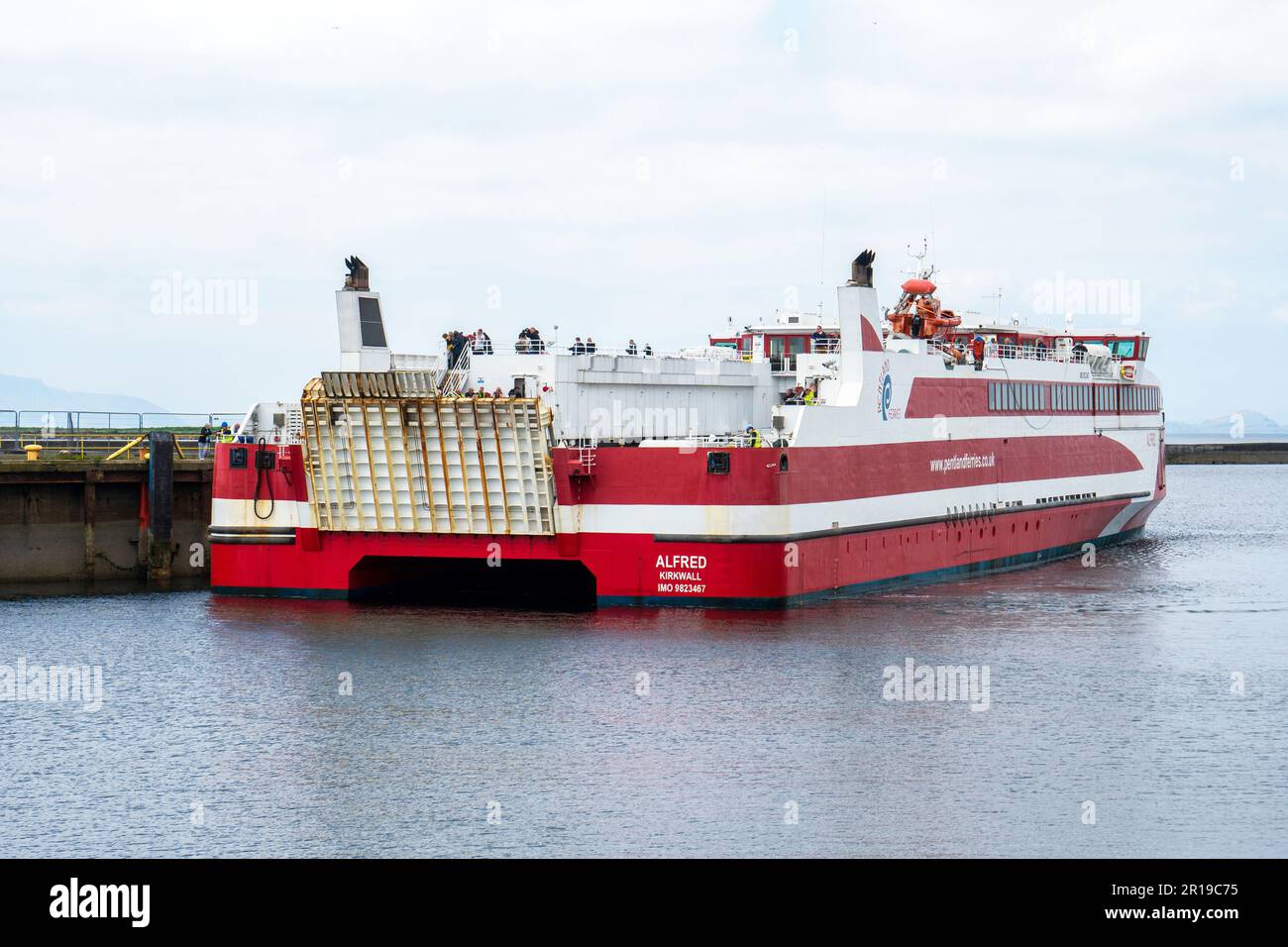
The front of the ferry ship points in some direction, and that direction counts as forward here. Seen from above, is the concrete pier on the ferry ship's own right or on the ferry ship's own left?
on the ferry ship's own left

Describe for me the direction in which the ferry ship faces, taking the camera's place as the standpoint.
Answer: facing away from the viewer and to the right of the viewer
